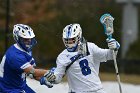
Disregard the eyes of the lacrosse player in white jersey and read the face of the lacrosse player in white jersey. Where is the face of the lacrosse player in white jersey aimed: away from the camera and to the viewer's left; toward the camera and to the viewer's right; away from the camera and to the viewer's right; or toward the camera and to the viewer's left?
toward the camera and to the viewer's left

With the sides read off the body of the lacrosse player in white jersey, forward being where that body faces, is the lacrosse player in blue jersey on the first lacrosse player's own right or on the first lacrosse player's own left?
on the first lacrosse player's own right

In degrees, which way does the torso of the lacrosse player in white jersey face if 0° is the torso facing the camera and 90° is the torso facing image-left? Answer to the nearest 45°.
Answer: approximately 0°
